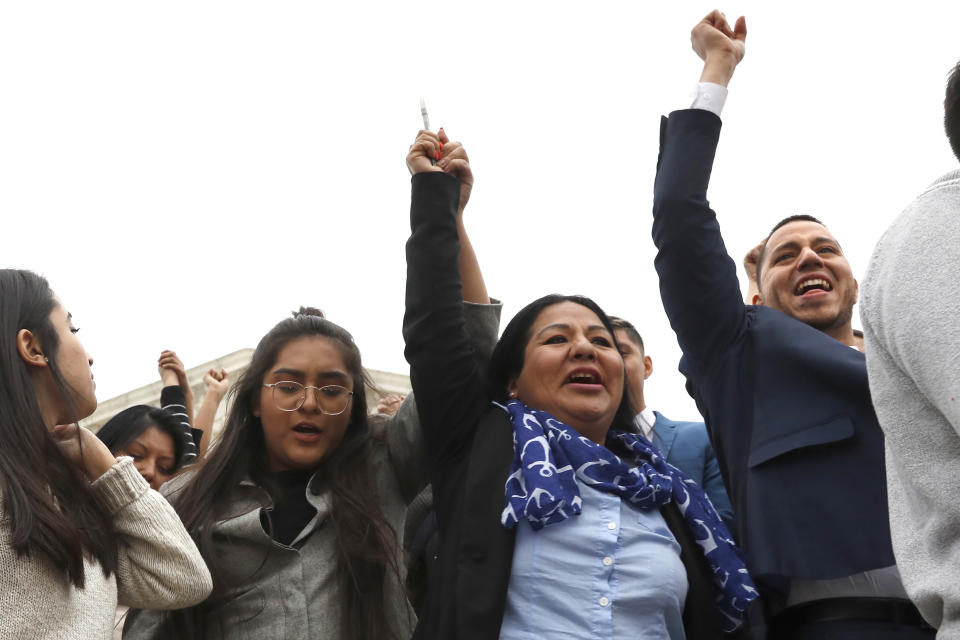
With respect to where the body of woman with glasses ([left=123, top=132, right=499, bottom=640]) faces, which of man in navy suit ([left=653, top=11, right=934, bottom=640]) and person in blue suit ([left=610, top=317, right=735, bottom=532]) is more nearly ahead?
the man in navy suit

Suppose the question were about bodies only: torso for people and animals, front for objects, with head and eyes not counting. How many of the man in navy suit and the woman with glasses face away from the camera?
0

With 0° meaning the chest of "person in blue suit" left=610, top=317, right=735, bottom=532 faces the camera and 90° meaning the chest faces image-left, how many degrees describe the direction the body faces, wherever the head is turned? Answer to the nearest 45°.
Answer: approximately 45°

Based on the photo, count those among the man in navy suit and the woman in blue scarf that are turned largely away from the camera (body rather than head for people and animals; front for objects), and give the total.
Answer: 0

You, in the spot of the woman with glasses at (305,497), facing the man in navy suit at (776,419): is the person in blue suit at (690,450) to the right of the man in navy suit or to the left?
left

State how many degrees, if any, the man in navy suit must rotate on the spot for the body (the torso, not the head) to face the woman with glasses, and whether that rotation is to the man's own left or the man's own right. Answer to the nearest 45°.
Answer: approximately 135° to the man's own right

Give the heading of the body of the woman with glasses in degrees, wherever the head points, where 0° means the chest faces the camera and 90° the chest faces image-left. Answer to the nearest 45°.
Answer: approximately 0°

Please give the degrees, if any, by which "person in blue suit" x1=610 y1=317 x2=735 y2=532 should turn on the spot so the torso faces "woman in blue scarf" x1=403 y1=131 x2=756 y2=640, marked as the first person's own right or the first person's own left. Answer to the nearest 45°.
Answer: approximately 45° to the first person's own left
